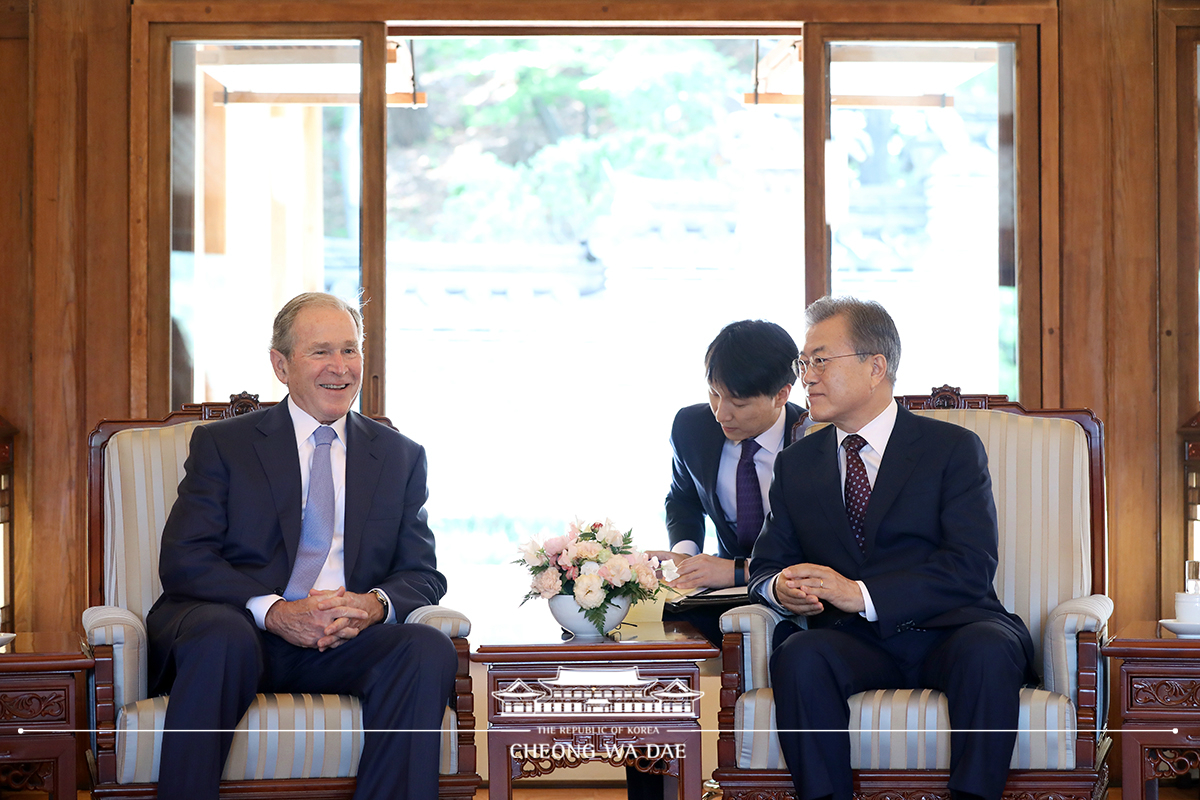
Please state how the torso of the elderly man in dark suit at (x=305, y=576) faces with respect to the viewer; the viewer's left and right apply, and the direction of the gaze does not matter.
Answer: facing the viewer

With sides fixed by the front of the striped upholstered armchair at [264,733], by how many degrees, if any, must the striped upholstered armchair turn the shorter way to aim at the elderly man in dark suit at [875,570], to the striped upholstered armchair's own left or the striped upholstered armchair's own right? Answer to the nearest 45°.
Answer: approximately 90° to the striped upholstered armchair's own left

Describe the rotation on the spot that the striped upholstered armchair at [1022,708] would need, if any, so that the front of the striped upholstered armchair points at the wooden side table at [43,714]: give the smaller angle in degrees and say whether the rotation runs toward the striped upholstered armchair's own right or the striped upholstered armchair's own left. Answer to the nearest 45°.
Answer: approximately 90° to the striped upholstered armchair's own right

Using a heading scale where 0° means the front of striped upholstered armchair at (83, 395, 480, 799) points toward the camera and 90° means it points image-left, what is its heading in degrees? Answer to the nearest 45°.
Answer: approximately 0°

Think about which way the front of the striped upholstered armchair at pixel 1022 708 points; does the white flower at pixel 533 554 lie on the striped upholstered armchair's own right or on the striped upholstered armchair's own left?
on the striped upholstered armchair's own right

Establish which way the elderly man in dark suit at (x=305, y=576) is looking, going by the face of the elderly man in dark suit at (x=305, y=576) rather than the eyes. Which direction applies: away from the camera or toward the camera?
toward the camera

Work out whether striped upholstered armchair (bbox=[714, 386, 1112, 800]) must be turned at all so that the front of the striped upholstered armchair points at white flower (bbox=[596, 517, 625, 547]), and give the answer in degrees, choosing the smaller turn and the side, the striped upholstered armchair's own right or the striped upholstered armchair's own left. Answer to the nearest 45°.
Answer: approximately 90° to the striped upholstered armchair's own right

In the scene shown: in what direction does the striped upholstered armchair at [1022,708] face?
toward the camera

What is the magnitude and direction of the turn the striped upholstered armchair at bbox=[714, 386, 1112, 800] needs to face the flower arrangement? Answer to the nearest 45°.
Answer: approximately 90° to its right
